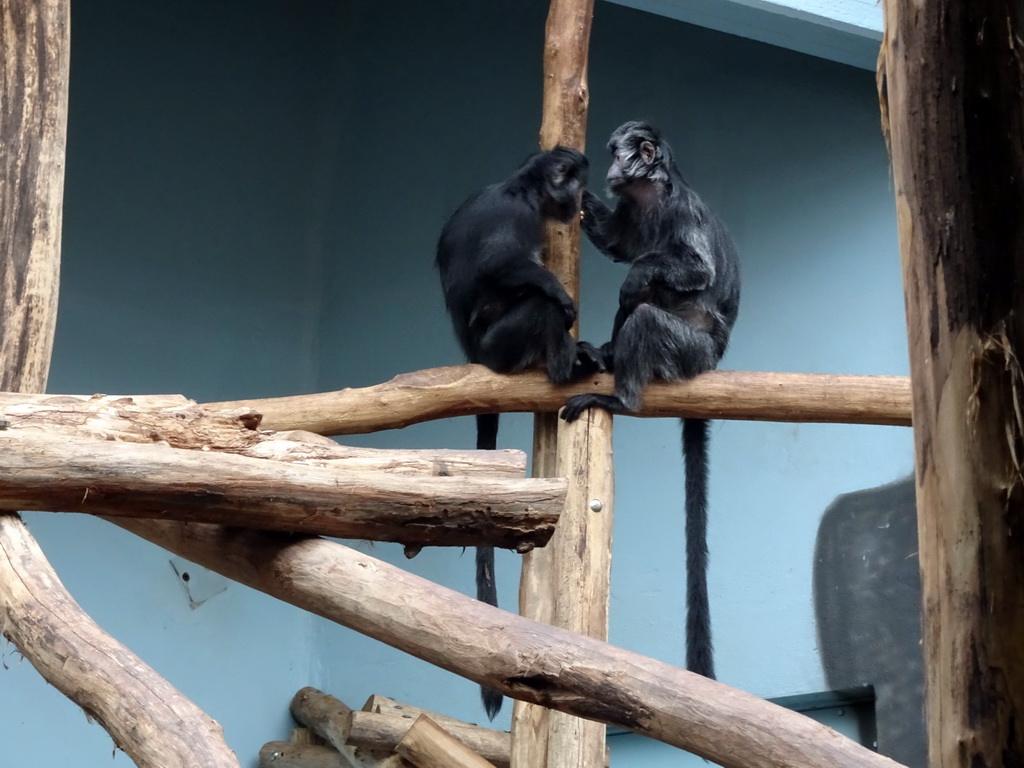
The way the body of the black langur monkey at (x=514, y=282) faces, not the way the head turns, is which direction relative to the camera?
to the viewer's right

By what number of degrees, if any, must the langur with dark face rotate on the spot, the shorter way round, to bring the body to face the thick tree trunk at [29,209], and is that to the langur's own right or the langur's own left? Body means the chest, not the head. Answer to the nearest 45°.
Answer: approximately 45° to the langur's own left

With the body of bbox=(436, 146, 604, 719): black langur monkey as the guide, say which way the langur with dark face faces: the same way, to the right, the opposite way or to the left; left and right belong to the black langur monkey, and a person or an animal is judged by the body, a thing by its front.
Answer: the opposite way

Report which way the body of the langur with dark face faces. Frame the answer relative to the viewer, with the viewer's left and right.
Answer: facing to the left of the viewer

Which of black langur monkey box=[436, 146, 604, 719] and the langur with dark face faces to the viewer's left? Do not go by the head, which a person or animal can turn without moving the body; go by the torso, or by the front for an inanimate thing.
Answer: the langur with dark face

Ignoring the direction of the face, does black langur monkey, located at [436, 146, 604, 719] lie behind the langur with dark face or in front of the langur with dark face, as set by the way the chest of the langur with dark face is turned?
in front

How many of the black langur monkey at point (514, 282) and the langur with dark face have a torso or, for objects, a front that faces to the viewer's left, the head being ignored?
1
